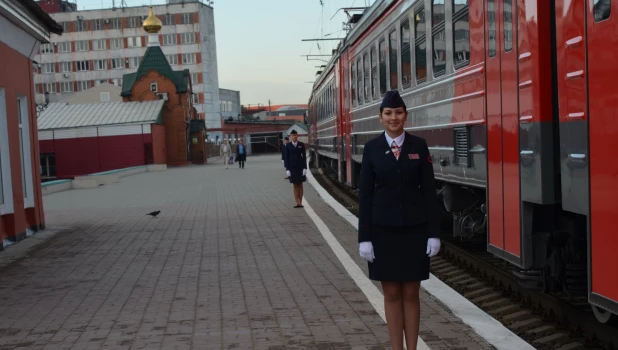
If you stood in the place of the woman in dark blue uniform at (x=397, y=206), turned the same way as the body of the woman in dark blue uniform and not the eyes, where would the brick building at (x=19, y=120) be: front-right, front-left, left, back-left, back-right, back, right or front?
back-right

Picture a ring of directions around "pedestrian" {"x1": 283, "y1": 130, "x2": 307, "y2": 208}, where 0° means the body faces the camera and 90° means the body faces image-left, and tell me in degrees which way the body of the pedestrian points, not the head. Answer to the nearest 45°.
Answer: approximately 0°

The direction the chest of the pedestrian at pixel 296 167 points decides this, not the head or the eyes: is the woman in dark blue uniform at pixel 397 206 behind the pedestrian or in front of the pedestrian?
in front

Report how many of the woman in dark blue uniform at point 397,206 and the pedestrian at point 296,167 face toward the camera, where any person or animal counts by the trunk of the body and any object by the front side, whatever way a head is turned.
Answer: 2

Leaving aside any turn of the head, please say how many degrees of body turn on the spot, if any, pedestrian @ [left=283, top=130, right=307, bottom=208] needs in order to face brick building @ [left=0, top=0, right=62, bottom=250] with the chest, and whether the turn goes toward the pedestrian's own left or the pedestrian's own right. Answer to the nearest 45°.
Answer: approximately 45° to the pedestrian's own right
